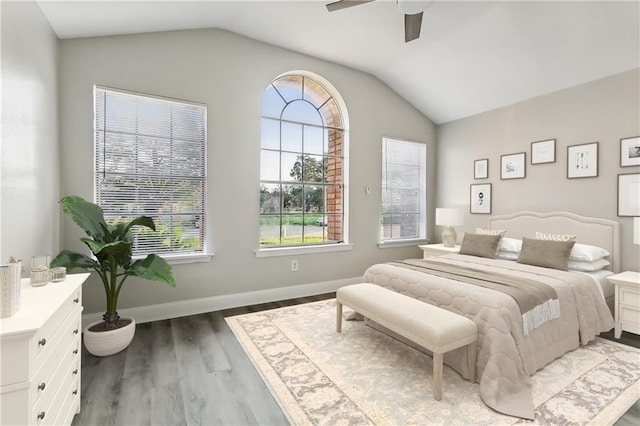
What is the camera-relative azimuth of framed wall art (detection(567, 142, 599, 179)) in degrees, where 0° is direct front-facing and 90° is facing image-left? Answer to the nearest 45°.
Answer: approximately 45°

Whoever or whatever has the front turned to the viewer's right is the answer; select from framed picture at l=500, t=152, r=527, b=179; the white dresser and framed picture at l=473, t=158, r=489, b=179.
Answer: the white dresser

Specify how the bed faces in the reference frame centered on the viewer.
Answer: facing the viewer and to the left of the viewer

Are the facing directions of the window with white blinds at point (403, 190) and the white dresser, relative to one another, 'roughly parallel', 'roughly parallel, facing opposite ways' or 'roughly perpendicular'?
roughly perpendicular

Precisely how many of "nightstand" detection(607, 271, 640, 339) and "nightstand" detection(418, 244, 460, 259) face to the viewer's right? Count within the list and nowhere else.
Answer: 0

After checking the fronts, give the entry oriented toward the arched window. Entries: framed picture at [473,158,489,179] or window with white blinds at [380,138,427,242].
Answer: the framed picture

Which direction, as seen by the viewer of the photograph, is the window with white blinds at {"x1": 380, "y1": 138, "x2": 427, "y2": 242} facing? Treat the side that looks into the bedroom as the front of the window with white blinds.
facing the viewer and to the right of the viewer

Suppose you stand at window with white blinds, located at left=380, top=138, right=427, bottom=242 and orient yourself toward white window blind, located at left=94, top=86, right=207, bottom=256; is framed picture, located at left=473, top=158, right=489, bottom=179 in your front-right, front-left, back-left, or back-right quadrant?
back-left

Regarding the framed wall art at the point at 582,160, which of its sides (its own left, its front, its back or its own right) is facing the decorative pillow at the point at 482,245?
right

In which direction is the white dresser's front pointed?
to the viewer's right

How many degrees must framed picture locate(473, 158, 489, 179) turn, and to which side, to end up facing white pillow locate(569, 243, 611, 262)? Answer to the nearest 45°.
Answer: approximately 90° to its left

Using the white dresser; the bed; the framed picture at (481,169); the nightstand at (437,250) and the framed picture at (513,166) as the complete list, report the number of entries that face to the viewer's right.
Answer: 1
